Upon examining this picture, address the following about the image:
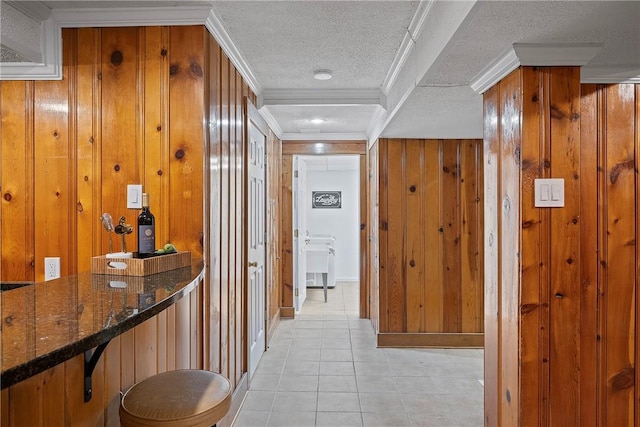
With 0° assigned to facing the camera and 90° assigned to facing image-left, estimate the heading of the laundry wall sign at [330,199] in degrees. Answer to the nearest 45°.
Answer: approximately 0°

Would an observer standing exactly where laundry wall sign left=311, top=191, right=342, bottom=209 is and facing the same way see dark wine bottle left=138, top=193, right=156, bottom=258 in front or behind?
in front

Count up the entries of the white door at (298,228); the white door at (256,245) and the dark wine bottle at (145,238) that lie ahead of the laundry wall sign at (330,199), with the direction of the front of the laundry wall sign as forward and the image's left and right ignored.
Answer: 3

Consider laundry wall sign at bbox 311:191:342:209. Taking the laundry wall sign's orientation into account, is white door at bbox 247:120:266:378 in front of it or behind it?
in front

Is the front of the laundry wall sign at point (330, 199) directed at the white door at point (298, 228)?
yes
